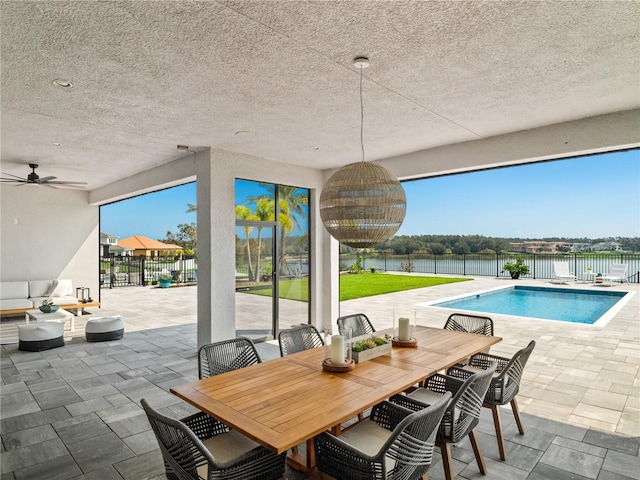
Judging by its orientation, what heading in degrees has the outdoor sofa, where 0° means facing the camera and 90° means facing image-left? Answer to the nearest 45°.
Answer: approximately 0°

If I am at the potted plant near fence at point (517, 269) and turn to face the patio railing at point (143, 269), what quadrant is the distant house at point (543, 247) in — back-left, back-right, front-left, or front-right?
back-right

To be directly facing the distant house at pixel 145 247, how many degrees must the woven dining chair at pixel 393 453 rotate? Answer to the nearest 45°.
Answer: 0° — it already faces it

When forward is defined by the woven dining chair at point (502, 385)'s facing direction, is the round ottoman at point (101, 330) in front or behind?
in front

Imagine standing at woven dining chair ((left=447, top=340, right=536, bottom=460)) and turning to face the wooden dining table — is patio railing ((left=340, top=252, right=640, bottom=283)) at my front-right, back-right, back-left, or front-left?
back-right

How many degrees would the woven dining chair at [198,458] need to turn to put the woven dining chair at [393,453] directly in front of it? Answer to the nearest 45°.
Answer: approximately 45° to its right

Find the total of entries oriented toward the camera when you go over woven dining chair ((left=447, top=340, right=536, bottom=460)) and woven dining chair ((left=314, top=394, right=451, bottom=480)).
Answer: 0

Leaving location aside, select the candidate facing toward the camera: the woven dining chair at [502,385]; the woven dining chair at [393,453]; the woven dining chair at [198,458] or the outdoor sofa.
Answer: the outdoor sofa

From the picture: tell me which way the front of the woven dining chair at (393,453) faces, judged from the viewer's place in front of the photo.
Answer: facing away from the viewer and to the left of the viewer
